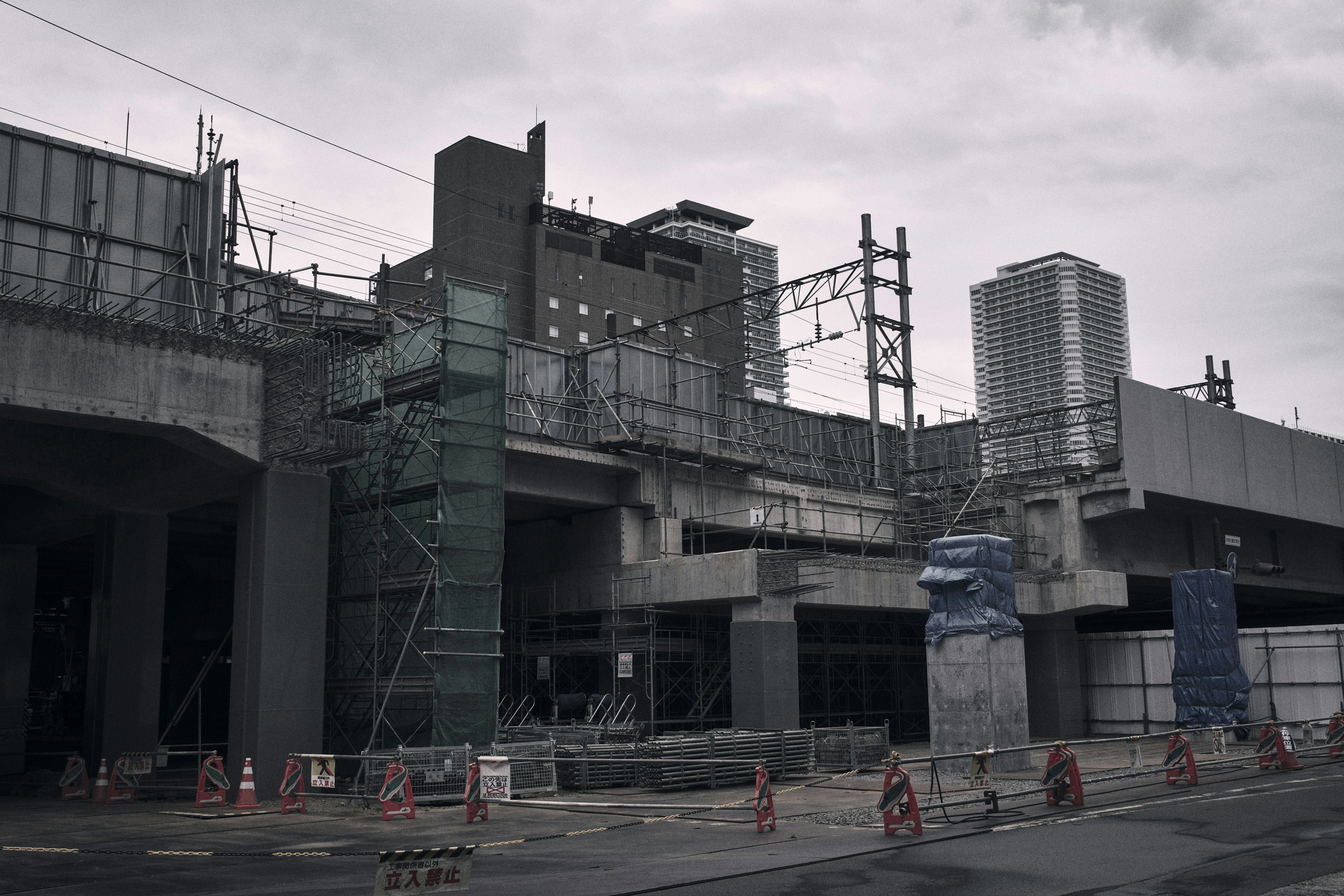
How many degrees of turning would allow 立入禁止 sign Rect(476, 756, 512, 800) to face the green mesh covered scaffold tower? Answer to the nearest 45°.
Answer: approximately 180°

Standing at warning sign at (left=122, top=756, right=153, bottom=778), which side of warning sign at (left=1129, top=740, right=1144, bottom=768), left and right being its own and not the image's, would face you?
right

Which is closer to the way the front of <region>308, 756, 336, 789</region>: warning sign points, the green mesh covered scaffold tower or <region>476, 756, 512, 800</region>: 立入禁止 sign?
the 立入禁止 sign

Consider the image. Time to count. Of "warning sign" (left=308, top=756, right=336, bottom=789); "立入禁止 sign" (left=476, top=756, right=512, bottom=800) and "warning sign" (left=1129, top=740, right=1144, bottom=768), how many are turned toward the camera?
3

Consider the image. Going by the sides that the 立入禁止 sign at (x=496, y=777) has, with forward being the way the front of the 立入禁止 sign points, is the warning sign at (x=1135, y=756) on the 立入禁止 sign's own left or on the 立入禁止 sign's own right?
on the 立入禁止 sign's own left

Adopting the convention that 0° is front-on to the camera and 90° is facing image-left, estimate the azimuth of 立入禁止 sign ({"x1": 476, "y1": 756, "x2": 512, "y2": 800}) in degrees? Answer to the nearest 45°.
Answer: approximately 0°

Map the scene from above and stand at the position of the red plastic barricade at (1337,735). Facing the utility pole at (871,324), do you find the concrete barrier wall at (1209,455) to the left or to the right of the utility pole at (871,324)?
right

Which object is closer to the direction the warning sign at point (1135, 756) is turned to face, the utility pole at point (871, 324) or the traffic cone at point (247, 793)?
the traffic cone

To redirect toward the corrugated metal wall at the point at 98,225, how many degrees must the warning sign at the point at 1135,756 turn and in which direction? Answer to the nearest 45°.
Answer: approximately 90° to its right

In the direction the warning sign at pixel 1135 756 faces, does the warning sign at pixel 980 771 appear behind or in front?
in front

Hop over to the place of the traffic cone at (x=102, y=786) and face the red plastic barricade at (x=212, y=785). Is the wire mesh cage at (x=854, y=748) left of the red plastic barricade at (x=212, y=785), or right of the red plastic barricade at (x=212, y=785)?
left

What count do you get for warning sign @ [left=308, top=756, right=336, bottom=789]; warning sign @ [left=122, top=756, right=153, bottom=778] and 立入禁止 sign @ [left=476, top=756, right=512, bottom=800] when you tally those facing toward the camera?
3

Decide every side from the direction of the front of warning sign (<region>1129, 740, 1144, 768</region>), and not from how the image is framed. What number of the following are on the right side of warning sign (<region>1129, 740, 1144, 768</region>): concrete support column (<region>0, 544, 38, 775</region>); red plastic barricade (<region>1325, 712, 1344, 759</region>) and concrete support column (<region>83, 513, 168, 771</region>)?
2

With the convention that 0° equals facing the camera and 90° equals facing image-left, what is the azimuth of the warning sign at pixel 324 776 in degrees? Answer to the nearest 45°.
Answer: approximately 0°

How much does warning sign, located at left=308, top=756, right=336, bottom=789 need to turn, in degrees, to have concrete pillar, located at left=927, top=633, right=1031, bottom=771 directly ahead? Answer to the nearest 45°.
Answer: approximately 90° to its left
